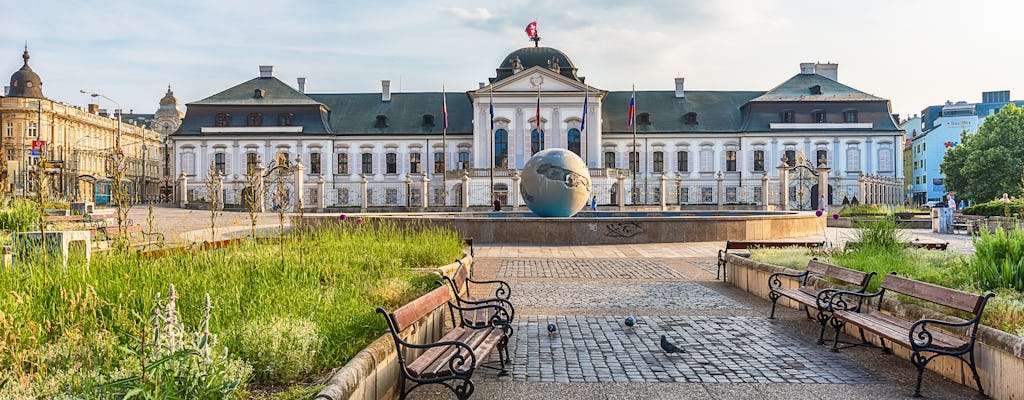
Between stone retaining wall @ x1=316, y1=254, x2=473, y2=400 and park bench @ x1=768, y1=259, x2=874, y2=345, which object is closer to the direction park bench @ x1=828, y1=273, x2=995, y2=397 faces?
the stone retaining wall

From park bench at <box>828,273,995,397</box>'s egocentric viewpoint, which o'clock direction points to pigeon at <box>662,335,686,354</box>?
The pigeon is roughly at 1 o'clock from the park bench.

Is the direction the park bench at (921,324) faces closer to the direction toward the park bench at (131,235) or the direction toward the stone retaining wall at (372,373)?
the stone retaining wall

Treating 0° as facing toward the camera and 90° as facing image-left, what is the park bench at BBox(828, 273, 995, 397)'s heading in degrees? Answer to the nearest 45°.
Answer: approximately 45°

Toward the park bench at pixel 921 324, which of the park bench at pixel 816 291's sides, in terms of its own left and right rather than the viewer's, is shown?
left

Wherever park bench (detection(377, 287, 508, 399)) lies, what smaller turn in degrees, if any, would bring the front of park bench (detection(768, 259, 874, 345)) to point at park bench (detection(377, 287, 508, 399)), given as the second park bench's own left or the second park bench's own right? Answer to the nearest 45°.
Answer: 0° — it already faces it

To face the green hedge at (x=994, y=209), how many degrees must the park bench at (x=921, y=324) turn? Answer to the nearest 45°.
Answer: approximately 135° to its right

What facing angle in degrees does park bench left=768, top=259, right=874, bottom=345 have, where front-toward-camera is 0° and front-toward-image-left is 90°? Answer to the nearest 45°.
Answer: approximately 45°
